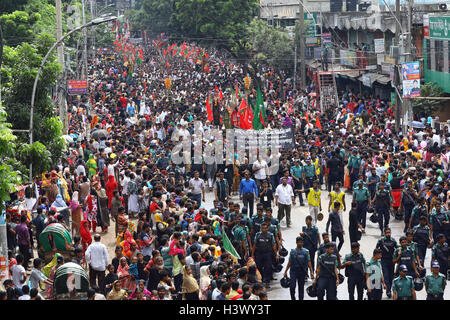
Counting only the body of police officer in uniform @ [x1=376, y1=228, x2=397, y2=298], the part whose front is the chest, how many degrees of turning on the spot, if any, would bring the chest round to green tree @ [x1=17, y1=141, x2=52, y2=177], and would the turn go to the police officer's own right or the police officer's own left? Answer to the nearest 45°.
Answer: approximately 90° to the police officer's own right

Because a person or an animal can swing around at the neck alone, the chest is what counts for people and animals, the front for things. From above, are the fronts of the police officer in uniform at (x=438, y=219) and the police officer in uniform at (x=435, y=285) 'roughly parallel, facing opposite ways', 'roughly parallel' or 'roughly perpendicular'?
roughly parallel

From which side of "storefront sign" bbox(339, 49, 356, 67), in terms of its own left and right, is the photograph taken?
front

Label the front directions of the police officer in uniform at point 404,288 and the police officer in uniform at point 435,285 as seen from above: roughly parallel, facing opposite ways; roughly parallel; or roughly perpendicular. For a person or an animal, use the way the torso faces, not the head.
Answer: roughly parallel

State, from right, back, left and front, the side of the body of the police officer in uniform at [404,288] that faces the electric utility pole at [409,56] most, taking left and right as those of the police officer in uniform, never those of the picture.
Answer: back

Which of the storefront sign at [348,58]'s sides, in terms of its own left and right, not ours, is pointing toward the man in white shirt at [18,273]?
front

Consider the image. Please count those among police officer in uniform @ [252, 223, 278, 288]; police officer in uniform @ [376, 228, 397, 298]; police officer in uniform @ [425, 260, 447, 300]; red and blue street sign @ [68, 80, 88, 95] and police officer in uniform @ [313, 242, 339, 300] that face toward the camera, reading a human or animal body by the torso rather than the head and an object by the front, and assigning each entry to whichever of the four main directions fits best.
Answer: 5

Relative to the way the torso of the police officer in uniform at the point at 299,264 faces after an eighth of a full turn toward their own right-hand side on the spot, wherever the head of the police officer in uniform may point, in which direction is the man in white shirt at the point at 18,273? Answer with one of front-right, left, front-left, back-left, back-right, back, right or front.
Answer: front-right

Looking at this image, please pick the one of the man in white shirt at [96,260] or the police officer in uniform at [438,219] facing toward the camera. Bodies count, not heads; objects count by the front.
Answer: the police officer in uniform

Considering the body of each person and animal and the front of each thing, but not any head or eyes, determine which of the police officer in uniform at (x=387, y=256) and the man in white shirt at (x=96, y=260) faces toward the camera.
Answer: the police officer in uniform

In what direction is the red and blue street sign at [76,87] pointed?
toward the camera

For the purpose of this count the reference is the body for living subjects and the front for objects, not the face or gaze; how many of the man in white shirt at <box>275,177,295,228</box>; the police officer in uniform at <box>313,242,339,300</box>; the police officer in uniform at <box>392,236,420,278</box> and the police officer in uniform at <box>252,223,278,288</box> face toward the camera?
4

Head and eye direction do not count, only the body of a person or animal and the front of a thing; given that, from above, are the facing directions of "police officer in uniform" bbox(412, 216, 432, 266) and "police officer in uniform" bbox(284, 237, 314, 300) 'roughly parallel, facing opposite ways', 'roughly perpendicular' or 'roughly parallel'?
roughly parallel

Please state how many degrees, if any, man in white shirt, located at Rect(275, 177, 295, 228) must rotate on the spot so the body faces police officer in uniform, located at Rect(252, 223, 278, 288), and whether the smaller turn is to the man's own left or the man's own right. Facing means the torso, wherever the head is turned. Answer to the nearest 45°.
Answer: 0° — they already face them

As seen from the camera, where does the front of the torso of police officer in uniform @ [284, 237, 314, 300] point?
toward the camera

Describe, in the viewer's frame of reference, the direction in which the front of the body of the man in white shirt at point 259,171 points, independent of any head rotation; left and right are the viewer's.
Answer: facing the viewer

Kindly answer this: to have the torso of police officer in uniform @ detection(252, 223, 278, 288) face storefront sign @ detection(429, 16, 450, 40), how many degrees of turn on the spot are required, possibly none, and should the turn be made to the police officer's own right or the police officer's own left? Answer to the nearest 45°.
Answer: approximately 180°
